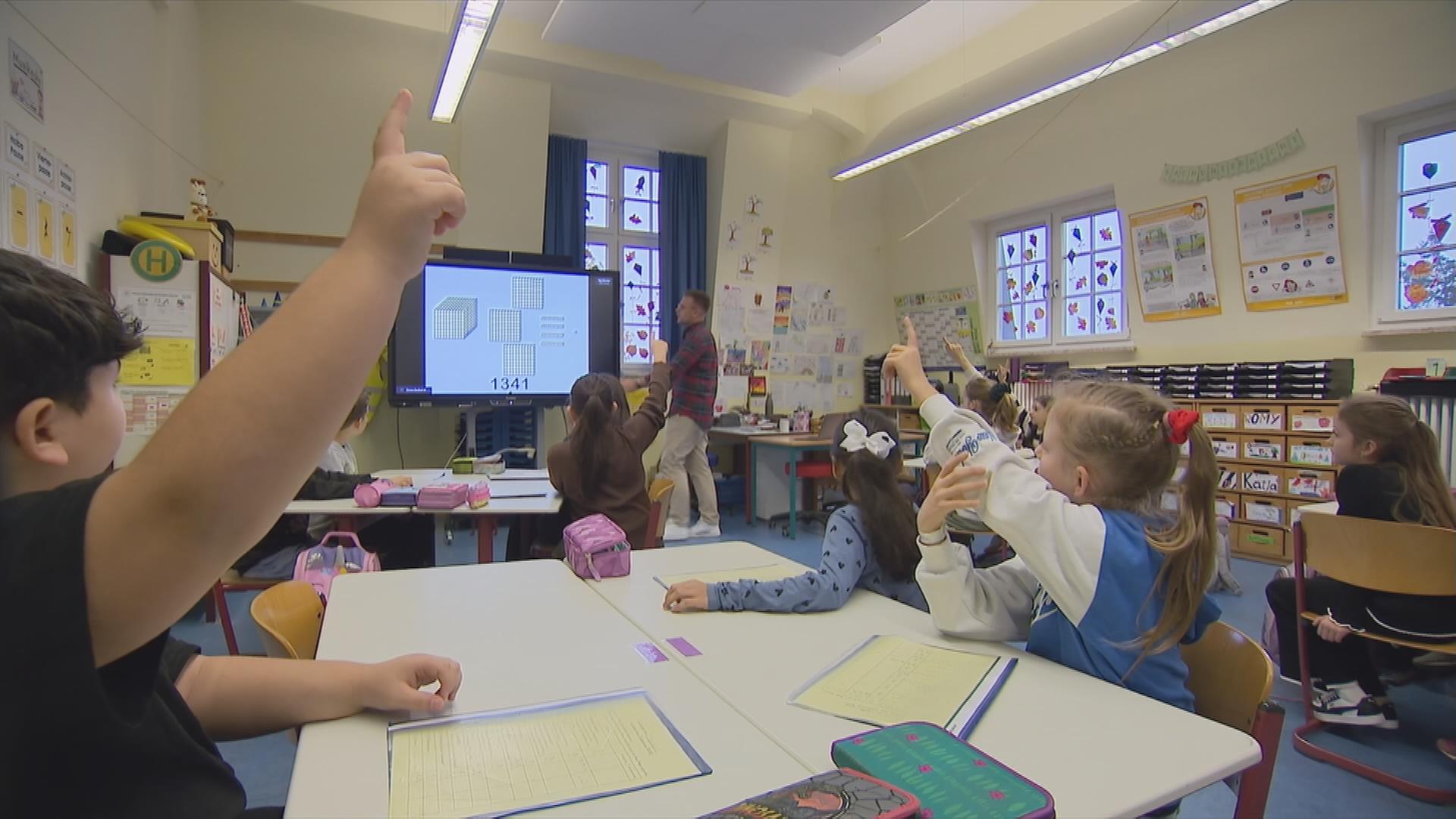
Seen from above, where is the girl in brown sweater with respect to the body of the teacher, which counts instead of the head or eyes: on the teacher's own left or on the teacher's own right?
on the teacher's own left

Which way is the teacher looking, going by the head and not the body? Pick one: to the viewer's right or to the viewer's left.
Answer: to the viewer's left

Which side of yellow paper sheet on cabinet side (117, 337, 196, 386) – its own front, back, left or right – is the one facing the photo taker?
front

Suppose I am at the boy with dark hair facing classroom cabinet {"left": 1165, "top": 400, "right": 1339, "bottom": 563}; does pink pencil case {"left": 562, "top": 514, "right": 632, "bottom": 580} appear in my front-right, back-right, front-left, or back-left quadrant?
front-left

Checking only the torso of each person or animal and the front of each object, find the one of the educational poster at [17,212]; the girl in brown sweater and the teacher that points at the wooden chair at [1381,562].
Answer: the educational poster

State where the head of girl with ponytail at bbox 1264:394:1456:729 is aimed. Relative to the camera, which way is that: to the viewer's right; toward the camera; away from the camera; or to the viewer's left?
to the viewer's left

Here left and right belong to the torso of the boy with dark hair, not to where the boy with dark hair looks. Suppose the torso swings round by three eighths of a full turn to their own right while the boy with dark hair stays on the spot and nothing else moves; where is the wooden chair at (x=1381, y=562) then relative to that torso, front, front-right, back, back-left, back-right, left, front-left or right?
left

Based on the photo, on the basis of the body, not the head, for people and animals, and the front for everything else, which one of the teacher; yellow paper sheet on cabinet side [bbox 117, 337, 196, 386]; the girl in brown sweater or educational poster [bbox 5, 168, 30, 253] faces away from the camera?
the girl in brown sweater

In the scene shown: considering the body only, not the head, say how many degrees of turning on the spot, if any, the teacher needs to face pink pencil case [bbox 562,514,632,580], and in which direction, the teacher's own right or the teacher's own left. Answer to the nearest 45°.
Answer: approximately 90° to the teacher's own left

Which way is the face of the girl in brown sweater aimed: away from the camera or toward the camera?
away from the camera

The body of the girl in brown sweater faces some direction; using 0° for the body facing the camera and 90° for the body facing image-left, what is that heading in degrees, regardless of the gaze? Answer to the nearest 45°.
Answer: approximately 180°

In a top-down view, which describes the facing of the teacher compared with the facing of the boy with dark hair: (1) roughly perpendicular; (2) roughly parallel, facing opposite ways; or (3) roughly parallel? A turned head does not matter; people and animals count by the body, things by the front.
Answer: roughly perpendicular

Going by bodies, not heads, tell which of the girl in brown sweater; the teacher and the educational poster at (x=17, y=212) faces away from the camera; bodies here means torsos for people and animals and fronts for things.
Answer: the girl in brown sweater

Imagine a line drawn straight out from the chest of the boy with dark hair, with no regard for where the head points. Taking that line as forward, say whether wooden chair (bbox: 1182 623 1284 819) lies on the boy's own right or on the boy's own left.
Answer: on the boy's own right

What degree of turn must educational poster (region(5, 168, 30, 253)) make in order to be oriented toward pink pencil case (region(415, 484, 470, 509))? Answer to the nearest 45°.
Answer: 0° — it already faces it

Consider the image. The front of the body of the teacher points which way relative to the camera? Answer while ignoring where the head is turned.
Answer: to the viewer's left

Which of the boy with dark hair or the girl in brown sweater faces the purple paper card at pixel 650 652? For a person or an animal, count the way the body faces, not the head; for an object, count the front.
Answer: the boy with dark hair

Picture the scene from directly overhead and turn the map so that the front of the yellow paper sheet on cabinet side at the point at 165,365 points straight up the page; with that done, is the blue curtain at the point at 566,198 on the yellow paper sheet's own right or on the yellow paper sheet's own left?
on the yellow paper sheet's own left
